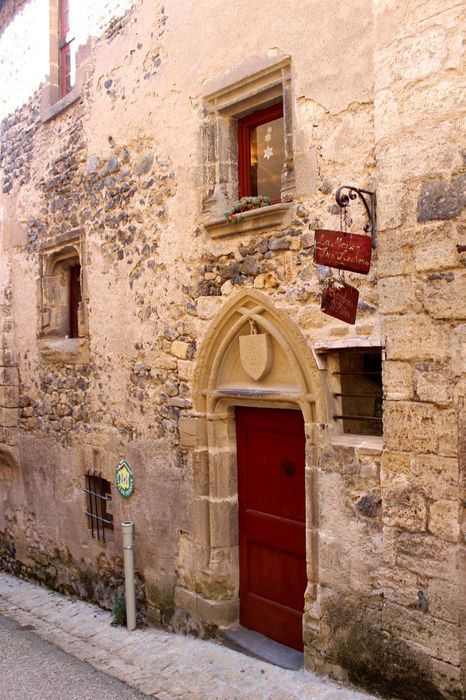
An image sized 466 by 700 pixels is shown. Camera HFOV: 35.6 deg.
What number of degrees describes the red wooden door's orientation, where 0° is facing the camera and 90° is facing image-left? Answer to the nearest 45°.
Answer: approximately 45°

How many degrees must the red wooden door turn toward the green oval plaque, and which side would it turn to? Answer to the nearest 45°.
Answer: approximately 90° to its right

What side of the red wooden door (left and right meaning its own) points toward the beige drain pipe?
right
